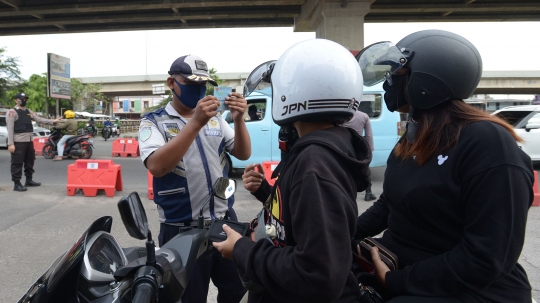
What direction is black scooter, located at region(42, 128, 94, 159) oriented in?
to the viewer's left

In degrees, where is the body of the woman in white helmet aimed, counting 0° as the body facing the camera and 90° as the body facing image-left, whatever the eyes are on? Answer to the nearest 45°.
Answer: approximately 90°

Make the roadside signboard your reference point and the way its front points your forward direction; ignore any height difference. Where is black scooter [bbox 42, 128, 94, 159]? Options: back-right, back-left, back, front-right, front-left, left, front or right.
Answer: front-right

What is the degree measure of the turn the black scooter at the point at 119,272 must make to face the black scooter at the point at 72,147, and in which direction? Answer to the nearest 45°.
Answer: approximately 45° to its right

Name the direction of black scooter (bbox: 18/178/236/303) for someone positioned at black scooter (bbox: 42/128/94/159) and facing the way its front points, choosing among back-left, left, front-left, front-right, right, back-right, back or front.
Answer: left

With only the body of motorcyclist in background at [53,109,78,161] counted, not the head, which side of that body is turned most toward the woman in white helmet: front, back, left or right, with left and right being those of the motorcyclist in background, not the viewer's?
left

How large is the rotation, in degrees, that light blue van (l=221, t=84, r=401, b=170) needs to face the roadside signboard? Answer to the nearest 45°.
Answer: approximately 45° to its right

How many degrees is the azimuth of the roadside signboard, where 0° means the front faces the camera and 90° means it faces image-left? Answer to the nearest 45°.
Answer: approximately 315°

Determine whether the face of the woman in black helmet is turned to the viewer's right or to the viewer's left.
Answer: to the viewer's left

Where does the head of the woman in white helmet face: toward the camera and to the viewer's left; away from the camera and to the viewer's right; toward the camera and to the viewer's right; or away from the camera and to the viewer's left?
away from the camera and to the viewer's left

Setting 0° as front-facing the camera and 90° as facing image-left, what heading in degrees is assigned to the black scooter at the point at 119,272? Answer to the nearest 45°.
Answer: approximately 135°

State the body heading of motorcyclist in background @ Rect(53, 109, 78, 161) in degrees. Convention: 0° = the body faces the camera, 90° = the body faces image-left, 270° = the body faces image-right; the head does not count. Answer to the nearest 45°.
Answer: approximately 90°
